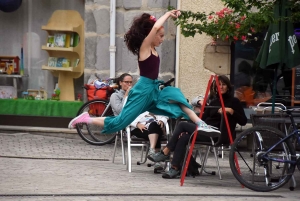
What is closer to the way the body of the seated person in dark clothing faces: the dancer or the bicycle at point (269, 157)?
the dancer

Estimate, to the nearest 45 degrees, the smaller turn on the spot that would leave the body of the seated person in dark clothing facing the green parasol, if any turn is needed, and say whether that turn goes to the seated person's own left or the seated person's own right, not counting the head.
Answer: approximately 180°

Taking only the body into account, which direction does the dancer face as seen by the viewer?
to the viewer's right

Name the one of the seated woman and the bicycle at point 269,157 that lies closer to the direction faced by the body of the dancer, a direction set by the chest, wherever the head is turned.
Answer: the bicycle

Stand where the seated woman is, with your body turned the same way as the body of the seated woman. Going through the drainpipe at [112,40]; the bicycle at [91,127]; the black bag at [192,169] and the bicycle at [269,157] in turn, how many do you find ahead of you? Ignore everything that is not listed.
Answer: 2

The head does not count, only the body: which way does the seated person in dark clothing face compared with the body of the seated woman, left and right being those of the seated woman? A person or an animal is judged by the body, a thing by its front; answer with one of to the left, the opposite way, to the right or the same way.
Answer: to the right

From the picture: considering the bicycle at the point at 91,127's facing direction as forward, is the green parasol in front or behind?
in front

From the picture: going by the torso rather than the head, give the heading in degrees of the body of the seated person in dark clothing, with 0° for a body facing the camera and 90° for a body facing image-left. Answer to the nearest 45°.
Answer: approximately 45°
